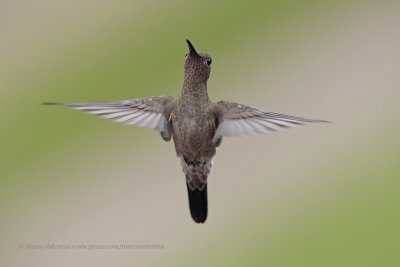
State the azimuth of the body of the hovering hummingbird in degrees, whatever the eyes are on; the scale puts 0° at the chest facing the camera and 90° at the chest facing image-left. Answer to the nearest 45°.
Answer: approximately 0°
